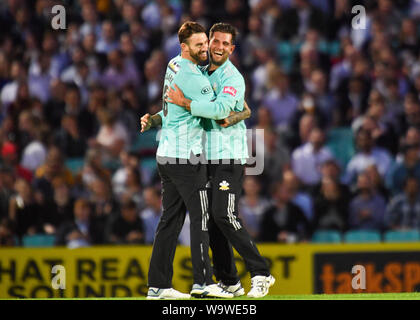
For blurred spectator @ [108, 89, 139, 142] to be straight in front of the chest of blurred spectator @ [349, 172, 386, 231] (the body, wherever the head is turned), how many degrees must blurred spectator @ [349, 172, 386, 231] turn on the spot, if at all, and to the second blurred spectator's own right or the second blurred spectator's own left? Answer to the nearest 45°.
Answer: approximately 90° to the second blurred spectator's own right

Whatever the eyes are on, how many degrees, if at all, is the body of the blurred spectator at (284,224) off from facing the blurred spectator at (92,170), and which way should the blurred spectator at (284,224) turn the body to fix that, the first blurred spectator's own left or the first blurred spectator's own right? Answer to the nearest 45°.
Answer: approximately 90° to the first blurred spectator's own right

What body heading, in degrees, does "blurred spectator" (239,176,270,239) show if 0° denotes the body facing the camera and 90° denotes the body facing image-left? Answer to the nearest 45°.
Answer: approximately 0°

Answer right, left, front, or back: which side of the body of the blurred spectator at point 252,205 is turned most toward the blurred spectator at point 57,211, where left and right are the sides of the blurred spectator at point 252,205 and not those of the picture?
right

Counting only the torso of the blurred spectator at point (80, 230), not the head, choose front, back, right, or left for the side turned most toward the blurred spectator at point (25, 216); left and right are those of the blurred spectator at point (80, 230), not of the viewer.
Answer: right
